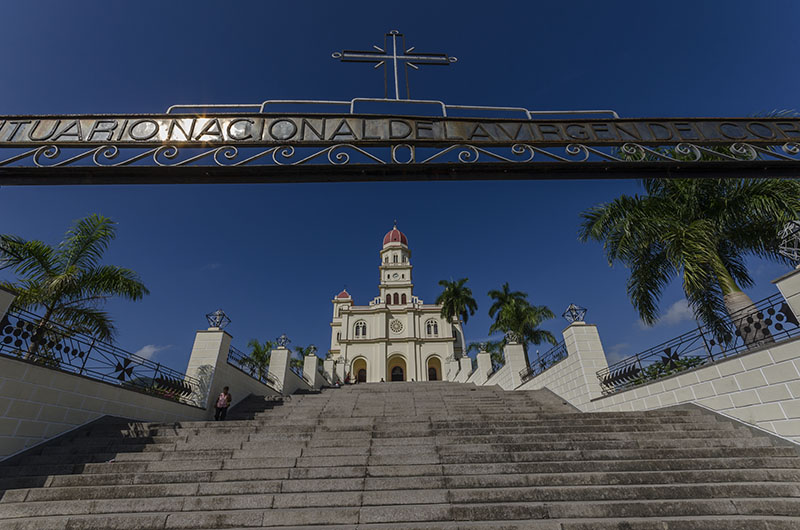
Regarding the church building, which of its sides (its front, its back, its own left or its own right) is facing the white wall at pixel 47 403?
front

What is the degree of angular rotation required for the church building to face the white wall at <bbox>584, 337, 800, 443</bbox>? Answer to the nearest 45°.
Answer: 0° — it already faces it

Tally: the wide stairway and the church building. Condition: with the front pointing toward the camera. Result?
2

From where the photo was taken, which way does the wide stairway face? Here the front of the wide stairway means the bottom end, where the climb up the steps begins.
toward the camera

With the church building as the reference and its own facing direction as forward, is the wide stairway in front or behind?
in front

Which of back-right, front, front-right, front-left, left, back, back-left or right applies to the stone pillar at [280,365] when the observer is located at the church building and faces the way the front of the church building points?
front

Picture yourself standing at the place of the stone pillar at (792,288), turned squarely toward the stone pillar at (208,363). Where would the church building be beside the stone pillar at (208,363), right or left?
right

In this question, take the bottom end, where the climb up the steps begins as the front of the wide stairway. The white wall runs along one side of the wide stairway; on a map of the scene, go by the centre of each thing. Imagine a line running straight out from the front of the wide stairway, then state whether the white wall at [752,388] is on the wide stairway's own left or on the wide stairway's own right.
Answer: on the wide stairway's own left

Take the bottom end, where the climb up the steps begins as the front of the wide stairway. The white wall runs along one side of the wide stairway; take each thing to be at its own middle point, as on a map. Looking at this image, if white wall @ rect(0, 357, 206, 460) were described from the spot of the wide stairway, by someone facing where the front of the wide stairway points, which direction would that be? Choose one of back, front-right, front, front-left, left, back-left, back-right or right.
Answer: right

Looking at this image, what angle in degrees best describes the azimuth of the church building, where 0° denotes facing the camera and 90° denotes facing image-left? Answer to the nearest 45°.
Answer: approximately 0°

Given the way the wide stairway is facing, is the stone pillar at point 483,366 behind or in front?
behind

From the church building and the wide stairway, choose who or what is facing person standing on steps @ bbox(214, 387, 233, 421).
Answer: the church building

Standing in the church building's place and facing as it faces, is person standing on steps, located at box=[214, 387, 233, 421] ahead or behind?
ahead

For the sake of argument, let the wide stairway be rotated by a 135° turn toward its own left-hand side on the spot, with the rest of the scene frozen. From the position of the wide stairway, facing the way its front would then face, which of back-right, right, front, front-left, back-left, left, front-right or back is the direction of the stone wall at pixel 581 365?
front

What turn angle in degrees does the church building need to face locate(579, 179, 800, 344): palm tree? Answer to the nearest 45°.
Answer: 0° — it already faces it

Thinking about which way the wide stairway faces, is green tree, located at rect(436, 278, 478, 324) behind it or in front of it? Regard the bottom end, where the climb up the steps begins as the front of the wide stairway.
behind
